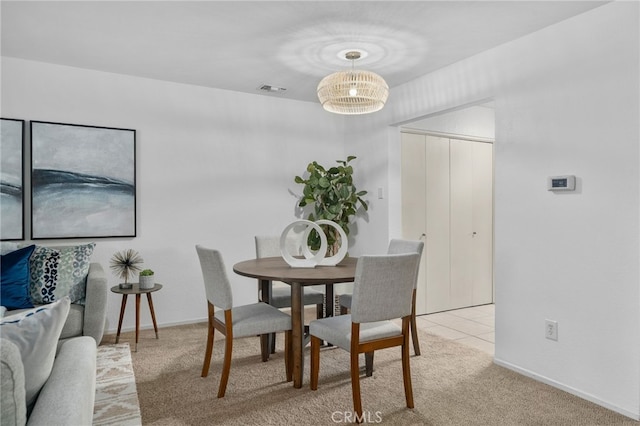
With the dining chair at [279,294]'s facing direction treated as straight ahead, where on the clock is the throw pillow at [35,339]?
The throw pillow is roughly at 2 o'clock from the dining chair.

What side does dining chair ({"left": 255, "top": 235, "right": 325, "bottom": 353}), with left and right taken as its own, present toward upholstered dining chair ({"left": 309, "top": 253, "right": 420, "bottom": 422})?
front

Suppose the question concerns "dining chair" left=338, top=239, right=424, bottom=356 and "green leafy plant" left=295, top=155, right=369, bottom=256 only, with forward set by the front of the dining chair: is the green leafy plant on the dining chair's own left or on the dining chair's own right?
on the dining chair's own right

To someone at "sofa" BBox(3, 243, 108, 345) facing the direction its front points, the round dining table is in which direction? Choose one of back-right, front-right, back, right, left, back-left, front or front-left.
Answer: front-left

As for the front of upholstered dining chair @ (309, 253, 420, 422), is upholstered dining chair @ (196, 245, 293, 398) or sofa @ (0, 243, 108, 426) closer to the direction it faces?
the upholstered dining chair

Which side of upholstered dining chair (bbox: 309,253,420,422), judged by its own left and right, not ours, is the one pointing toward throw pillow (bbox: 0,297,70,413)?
left

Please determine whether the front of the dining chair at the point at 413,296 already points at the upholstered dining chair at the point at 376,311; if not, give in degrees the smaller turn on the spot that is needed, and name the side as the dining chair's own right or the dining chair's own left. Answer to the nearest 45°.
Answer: approximately 45° to the dining chair's own left

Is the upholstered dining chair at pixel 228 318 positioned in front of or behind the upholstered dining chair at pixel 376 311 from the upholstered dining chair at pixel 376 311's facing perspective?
in front

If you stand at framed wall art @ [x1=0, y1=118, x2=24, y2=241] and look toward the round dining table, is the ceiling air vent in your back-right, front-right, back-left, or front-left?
front-left

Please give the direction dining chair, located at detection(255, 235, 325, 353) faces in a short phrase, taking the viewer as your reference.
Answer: facing the viewer and to the right of the viewer

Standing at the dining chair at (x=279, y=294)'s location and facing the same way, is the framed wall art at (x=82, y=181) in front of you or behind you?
behind

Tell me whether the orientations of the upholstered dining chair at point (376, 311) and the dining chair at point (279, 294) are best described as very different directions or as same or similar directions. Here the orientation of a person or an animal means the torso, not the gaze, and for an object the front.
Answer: very different directions

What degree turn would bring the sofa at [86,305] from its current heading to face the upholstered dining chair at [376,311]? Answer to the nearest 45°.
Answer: approximately 45° to its left

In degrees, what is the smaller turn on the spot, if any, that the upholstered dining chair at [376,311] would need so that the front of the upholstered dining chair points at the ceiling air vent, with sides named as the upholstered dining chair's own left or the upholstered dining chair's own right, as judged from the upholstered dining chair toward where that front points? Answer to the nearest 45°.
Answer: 0° — it already faces it
